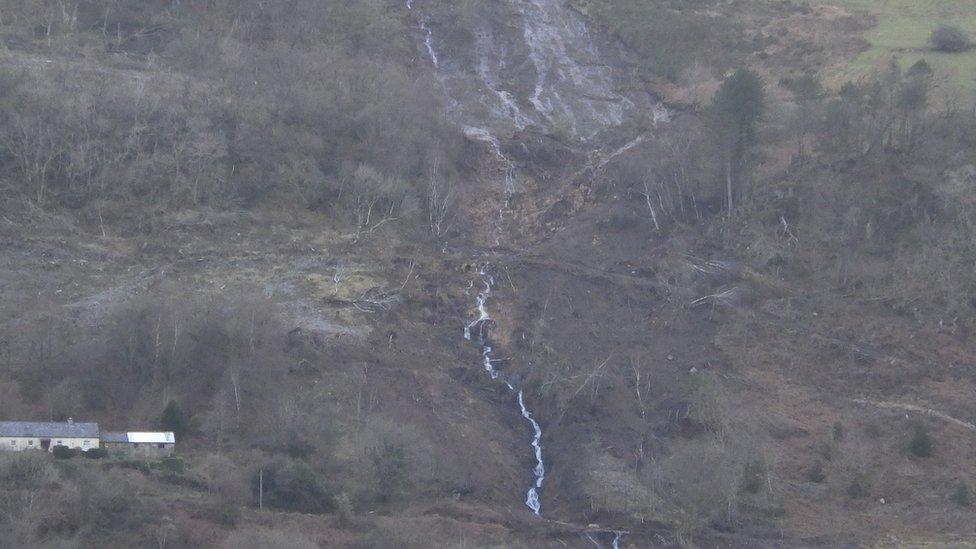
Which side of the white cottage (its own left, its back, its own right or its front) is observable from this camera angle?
front

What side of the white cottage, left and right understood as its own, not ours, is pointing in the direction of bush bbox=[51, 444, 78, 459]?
front

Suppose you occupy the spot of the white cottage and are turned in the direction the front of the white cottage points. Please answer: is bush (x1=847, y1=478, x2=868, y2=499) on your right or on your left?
on your left

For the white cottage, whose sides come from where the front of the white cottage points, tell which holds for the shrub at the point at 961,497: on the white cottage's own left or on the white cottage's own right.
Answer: on the white cottage's own left

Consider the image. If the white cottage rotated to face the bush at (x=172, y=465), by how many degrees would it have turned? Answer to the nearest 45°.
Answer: approximately 45° to its left

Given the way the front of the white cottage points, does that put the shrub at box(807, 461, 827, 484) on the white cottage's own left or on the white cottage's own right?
on the white cottage's own left

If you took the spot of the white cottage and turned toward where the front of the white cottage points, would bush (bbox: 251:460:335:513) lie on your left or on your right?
on your left

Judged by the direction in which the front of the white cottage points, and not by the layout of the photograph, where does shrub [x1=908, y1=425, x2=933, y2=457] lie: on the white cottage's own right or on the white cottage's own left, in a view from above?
on the white cottage's own left

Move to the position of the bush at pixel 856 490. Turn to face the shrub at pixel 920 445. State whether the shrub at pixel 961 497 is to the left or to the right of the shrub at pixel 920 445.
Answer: right

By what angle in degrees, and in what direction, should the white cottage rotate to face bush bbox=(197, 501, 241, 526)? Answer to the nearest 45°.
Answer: approximately 45° to its left

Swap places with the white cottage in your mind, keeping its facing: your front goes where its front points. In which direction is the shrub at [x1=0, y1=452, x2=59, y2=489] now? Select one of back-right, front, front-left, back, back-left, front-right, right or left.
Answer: front
